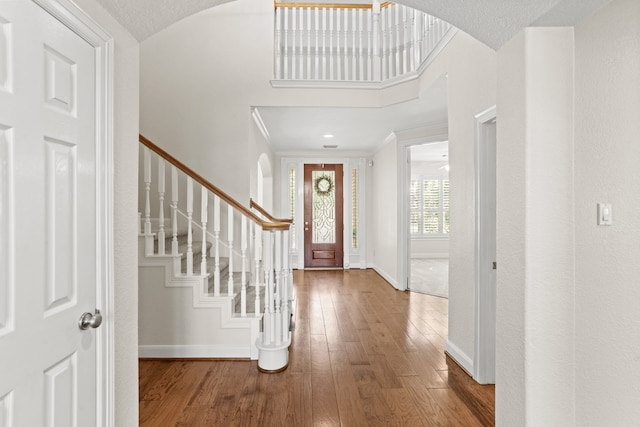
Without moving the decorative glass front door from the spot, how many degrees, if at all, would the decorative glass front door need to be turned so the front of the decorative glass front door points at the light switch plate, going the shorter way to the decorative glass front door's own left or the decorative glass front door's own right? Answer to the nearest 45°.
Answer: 0° — it already faces it

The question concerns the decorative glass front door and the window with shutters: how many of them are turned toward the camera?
2

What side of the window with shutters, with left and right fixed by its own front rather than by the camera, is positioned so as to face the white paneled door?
front

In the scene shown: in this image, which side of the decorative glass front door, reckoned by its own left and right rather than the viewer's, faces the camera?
front

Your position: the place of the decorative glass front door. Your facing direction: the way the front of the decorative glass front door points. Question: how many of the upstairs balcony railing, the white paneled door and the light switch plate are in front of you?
3

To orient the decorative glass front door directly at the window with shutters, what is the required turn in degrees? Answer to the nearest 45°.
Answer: approximately 135° to its left

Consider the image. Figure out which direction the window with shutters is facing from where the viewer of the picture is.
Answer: facing the viewer

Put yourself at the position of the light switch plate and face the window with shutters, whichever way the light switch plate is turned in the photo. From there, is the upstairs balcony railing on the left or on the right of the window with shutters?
left

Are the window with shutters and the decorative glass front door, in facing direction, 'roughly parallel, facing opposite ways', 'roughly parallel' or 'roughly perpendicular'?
roughly parallel

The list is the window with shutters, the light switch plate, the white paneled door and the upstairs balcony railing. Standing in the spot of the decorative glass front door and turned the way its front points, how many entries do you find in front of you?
3

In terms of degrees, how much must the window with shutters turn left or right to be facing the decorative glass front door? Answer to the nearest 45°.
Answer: approximately 45° to its right

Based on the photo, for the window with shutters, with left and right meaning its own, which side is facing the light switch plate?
front

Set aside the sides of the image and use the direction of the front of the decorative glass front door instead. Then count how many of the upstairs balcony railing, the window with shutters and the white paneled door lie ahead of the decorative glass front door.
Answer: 2
